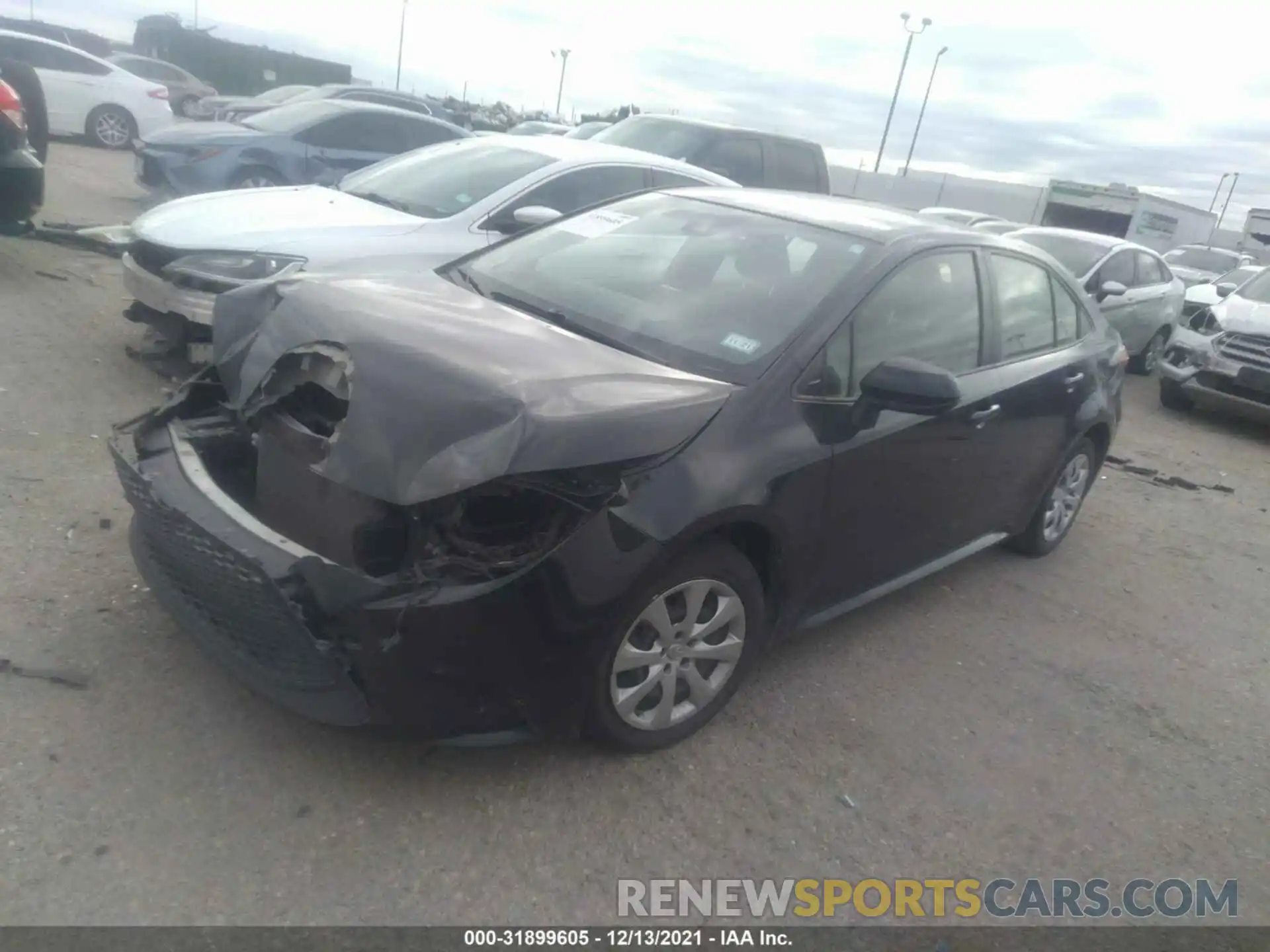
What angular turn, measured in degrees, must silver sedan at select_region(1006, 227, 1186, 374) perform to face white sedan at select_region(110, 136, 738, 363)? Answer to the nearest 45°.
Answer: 0° — it already faces it

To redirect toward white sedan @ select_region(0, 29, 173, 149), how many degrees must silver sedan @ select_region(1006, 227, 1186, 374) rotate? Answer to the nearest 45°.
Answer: approximately 45° to its right

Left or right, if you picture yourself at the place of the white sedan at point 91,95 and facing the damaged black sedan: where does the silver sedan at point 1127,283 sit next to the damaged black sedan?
left

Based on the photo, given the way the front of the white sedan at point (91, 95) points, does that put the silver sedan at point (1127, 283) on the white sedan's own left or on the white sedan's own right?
on the white sedan's own left

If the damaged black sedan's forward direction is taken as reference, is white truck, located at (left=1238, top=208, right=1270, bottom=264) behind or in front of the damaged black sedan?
behind

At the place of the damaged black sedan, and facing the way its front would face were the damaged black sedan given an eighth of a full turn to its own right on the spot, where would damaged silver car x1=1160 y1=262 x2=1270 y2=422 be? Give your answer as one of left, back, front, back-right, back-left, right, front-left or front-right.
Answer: back-right

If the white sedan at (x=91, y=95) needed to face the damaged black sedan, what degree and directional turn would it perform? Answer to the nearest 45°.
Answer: approximately 90° to its left

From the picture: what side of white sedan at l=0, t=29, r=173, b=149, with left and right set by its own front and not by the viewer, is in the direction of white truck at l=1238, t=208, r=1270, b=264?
back

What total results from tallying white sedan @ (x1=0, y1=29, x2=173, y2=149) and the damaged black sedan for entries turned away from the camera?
0

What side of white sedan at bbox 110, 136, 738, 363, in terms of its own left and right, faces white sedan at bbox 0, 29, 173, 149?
right

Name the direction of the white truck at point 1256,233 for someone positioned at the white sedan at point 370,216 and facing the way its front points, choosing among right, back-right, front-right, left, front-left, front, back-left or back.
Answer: back

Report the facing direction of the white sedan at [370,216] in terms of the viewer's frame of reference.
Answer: facing the viewer and to the left of the viewer

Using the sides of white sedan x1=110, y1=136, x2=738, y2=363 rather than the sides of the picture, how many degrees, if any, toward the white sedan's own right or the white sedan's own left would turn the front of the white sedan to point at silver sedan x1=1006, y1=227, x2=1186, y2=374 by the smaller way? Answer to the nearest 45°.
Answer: approximately 180°

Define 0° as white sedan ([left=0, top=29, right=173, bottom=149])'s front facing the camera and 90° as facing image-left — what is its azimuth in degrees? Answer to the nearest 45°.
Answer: approximately 90°
